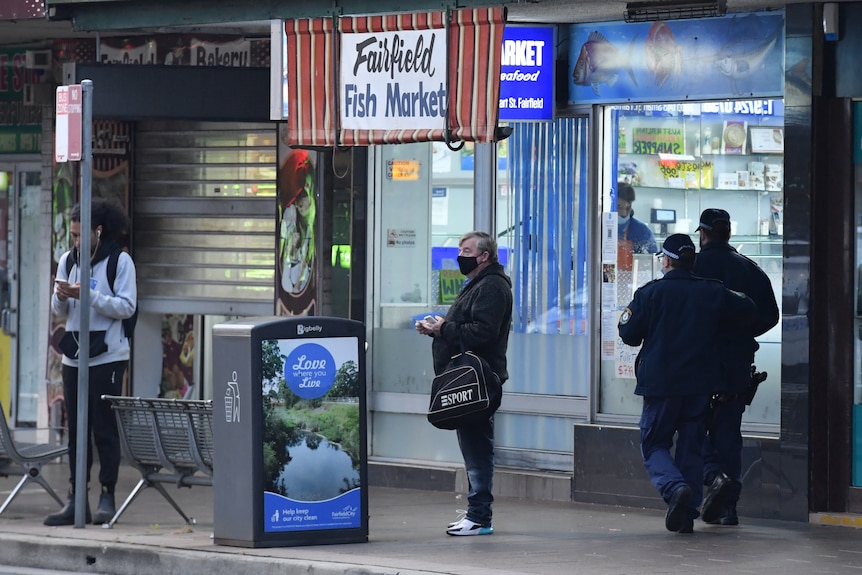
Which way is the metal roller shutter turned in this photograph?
toward the camera

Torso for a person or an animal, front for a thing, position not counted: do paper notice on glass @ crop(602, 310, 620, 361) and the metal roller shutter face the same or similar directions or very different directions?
same or similar directions

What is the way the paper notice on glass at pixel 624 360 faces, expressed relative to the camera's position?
facing the viewer

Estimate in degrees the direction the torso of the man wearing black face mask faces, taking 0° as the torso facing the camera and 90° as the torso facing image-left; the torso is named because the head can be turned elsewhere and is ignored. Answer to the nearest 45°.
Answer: approximately 90°

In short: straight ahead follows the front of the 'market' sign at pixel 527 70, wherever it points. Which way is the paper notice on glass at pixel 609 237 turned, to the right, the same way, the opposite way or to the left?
the same way

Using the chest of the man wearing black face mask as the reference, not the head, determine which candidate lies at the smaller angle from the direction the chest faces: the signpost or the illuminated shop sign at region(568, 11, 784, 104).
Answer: the signpost

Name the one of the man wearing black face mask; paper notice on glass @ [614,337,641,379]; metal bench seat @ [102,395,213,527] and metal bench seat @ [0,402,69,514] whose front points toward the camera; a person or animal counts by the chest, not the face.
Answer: the paper notice on glass

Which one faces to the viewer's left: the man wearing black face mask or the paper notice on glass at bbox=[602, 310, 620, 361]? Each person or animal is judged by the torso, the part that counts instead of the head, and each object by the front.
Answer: the man wearing black face mask

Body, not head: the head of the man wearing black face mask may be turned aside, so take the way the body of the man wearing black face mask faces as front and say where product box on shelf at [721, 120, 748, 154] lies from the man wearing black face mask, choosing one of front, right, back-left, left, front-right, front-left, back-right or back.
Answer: back-right

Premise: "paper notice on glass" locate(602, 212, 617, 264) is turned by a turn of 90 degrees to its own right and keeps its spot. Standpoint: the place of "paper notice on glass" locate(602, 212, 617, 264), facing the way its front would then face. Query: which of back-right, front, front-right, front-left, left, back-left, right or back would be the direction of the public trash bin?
front-left

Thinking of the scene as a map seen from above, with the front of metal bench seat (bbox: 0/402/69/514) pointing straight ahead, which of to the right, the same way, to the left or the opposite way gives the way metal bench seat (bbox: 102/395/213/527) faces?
the same way

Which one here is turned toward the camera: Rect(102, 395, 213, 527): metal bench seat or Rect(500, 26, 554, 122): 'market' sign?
the 'market' sign

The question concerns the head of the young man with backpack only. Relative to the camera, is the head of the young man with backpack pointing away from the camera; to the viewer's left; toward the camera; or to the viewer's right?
to the viewer's left

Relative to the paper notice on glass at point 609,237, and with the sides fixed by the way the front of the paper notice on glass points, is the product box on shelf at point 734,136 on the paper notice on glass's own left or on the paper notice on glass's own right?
on the paper notice on glass's own left

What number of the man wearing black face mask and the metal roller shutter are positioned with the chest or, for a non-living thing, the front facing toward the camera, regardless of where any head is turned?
1
